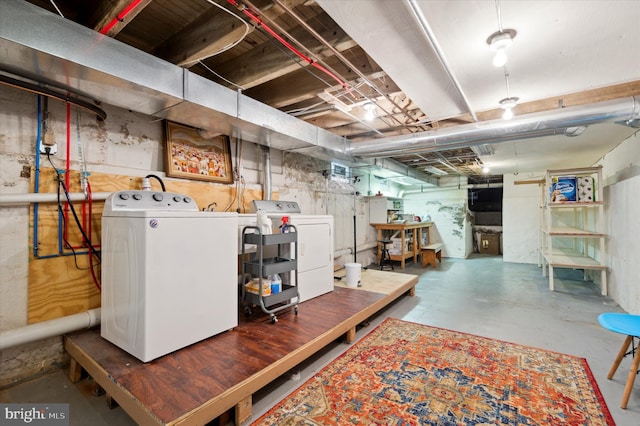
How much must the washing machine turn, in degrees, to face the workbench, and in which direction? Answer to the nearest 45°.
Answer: approximately 90° to its left

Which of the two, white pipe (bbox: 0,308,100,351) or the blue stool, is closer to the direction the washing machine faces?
the blue stool

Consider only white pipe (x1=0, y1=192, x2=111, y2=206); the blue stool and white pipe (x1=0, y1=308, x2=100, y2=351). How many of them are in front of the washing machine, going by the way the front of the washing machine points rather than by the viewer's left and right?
1

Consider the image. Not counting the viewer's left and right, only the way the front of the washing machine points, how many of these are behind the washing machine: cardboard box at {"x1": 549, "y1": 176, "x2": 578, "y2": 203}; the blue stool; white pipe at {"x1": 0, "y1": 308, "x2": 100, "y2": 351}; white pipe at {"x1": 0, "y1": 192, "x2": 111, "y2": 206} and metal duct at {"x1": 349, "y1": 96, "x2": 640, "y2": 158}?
2

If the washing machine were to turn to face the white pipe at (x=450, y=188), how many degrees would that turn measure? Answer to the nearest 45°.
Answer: approximately 90° to its left

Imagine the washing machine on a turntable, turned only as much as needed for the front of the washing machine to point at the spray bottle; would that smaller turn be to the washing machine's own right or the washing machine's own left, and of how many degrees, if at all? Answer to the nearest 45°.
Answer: approximately 45° to the washing machine's own left

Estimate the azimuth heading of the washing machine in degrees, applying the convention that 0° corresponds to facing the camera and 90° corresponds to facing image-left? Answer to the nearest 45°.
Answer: approximately 315°
